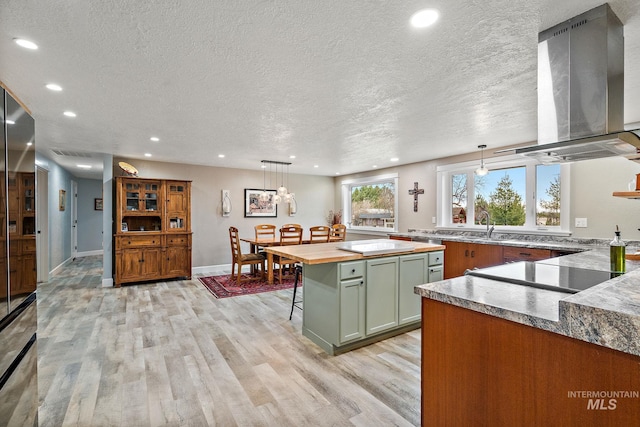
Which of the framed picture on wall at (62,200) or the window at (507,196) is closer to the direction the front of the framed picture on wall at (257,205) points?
the window

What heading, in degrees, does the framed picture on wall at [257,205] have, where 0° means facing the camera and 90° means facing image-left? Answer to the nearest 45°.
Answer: approximately 315°

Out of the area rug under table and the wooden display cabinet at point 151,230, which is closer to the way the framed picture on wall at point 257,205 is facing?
the area rug under table

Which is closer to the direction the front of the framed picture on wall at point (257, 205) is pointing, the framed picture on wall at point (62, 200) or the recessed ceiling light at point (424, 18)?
the recessed ceiling light

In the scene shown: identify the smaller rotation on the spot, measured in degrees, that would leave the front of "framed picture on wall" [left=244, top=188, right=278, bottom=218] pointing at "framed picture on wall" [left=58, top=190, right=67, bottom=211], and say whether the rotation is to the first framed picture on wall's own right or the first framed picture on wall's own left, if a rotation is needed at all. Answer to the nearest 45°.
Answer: approximately 135° to the first framed picture on wall's own right

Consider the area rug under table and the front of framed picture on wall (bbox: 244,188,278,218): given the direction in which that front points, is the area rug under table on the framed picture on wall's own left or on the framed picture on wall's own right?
on the framed picture on wall's own right

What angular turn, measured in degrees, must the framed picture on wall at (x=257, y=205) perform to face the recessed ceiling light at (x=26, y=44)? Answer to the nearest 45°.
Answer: approximately 45° to its right
